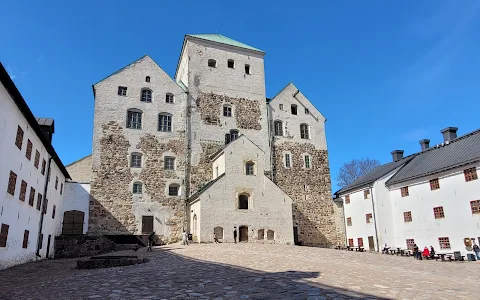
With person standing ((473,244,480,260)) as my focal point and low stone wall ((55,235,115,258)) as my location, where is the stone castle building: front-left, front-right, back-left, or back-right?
front-left

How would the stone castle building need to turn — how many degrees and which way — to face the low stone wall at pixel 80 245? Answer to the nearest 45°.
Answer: approximately 45° to its right

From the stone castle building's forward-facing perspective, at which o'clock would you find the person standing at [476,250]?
The person standing is roughly at 10 o'clock from the stone castle building.

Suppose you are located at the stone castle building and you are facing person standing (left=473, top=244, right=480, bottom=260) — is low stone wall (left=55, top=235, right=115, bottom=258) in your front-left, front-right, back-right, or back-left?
front-right

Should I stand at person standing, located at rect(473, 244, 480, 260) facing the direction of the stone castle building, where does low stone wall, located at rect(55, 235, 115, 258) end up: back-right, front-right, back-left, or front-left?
front-left

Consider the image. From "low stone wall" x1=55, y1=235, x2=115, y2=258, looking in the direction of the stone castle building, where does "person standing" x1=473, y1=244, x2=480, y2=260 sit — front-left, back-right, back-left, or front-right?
front-right

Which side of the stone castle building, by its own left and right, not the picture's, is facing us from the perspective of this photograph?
front
